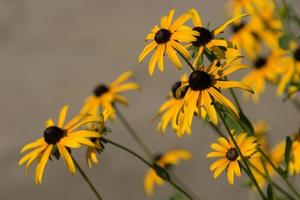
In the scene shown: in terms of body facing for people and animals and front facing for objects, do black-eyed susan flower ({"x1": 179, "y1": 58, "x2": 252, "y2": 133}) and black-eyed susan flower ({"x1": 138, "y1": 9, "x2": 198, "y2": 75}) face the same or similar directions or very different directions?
same or similar directions

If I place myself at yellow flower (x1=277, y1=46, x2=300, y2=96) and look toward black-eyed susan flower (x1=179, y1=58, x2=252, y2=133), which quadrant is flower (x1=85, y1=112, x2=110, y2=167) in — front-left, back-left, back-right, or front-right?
front-right

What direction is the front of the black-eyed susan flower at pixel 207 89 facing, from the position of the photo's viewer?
facing the viewer and to the left of the viewer

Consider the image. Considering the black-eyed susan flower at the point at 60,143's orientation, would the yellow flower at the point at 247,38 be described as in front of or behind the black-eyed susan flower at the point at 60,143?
behind

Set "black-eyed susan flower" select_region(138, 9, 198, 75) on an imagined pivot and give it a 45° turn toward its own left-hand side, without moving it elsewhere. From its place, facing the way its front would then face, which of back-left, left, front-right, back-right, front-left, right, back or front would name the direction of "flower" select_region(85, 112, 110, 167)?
right

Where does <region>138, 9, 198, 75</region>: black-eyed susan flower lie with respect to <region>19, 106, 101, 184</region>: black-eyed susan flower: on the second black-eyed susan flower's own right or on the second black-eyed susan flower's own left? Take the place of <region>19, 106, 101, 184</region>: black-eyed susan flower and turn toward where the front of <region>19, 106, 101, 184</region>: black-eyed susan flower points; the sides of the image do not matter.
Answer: on the second black-eyed susan flower's own left

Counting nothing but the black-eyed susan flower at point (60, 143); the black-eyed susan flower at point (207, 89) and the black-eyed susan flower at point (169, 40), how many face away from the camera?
0
